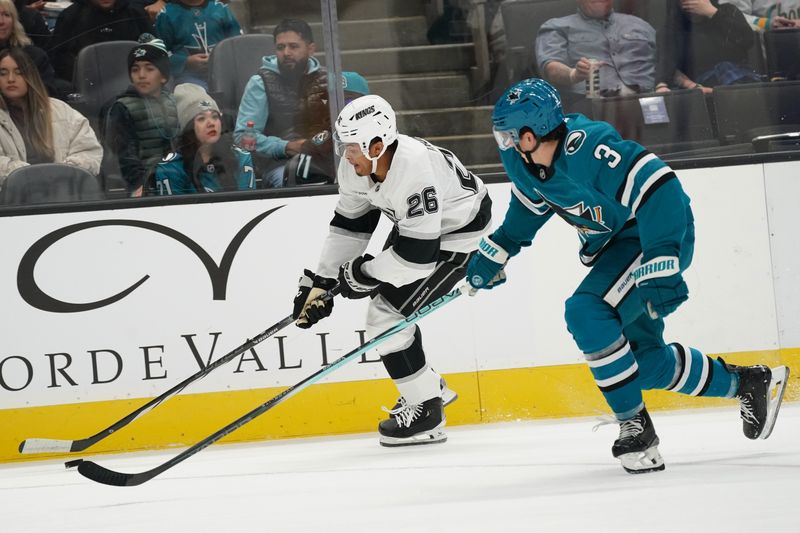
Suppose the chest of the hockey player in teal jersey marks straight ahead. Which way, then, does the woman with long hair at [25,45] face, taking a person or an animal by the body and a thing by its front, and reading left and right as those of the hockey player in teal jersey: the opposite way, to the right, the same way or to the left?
to the left

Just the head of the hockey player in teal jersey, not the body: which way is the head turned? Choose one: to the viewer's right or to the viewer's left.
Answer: to the viewer's left

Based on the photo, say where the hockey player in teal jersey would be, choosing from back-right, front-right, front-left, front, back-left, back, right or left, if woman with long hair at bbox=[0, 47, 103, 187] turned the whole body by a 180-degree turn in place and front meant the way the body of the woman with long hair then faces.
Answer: back-right

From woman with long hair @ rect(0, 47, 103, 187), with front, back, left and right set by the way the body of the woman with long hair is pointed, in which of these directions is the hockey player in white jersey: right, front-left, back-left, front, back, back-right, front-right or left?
front-left

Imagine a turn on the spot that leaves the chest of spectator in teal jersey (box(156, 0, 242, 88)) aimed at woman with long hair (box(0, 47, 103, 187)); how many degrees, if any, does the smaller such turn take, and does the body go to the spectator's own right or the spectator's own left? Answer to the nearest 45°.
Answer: approximately 90° to the spectator's own right

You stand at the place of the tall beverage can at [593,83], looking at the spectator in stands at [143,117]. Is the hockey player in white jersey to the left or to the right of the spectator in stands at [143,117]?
left

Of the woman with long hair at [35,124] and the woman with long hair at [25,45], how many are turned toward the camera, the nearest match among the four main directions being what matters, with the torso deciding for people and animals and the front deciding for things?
2

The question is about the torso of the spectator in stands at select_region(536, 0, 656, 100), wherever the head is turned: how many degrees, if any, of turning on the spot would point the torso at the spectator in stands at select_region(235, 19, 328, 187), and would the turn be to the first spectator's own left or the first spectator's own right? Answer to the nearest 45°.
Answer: approximately 90° to the first spectator's own right

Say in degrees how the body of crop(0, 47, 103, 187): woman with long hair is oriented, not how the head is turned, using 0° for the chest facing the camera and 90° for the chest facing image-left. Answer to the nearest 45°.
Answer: approximately 0°

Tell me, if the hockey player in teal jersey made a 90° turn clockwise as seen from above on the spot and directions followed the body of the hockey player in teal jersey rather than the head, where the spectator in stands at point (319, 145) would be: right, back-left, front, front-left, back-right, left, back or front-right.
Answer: front
